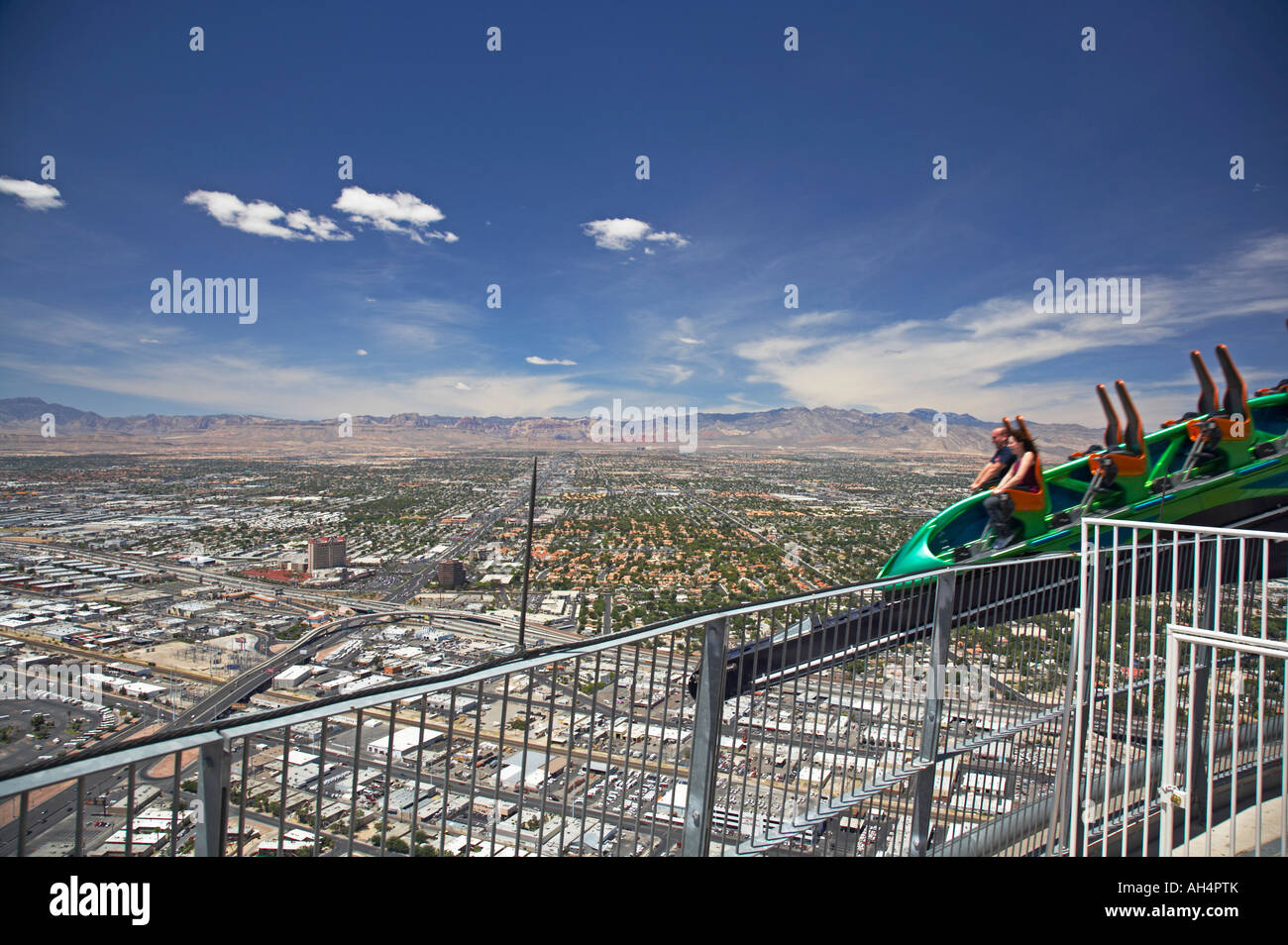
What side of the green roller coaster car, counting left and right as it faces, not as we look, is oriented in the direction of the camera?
left

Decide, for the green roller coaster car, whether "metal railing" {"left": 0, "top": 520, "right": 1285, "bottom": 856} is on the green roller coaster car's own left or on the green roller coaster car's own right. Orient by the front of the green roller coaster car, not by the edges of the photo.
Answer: on the green roller coaster car's own left

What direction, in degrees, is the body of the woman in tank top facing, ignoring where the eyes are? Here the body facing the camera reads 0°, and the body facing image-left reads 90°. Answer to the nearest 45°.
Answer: approximately 90°

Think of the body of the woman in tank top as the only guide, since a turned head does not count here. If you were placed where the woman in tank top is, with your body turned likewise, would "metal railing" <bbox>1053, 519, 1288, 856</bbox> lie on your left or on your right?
on your left

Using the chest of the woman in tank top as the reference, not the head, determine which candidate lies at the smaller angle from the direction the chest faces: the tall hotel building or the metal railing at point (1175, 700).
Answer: the tall hotel building

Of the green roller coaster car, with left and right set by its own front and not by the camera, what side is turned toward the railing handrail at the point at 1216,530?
left

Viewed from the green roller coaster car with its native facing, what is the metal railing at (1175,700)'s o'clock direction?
The metal railing is roughly at 9 o'clock from the green roller coaster car.
